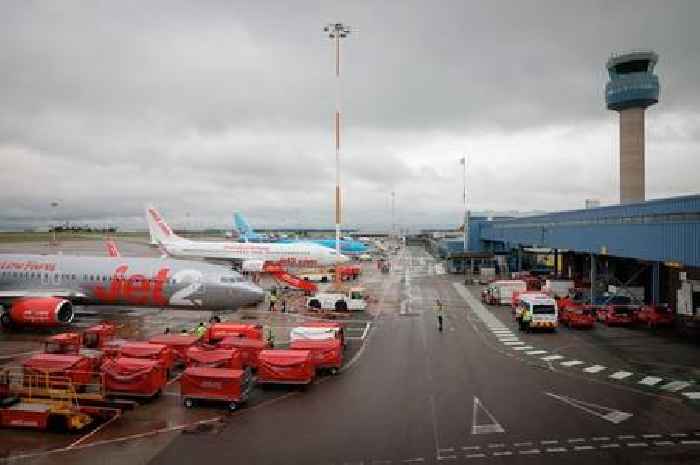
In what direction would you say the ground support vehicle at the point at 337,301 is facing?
to the viewer's right

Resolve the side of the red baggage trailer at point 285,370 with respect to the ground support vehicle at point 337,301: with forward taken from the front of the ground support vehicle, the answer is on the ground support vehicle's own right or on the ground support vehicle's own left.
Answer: on the ground support vehicle's own right

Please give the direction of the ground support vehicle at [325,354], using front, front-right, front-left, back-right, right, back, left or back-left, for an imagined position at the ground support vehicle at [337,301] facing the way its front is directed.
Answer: right

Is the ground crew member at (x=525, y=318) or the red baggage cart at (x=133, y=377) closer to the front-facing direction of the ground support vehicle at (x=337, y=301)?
the ground crew member

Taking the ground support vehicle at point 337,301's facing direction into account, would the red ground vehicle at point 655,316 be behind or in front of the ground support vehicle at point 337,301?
in front

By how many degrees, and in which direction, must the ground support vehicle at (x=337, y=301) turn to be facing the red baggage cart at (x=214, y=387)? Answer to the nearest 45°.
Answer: approximately 90° to its right

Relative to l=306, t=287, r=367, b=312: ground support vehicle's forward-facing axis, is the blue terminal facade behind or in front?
in front

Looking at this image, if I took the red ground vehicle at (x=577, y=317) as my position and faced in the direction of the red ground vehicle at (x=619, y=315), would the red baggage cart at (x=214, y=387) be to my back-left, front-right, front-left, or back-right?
back-right

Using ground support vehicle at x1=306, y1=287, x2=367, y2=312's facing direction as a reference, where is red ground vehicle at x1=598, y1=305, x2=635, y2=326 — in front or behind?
in front
